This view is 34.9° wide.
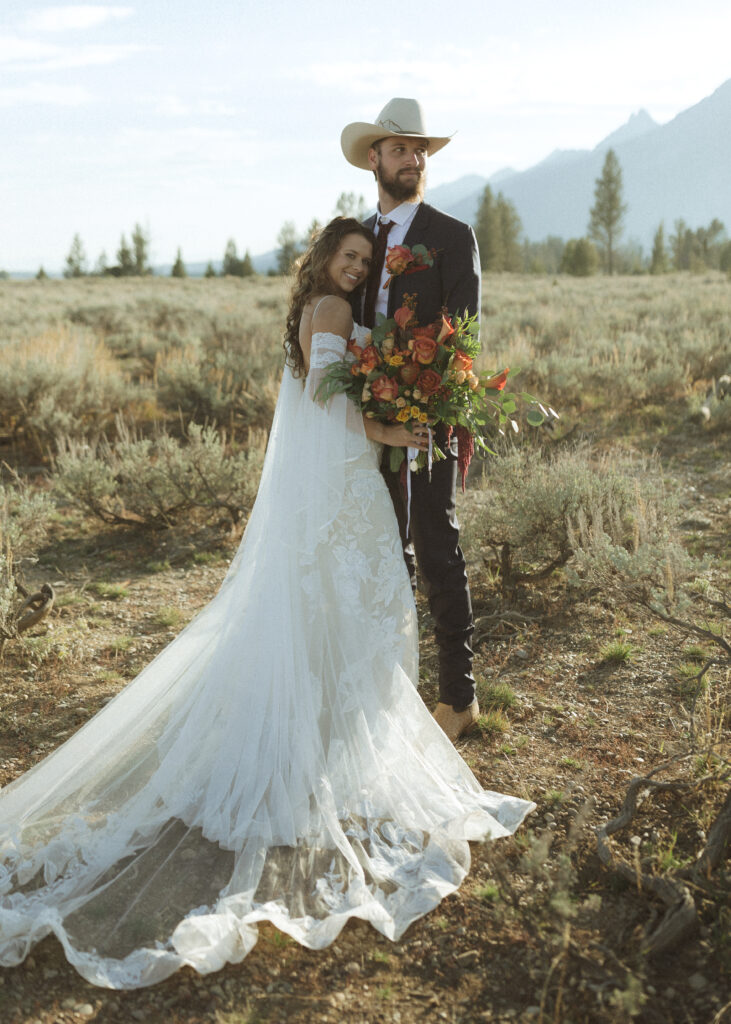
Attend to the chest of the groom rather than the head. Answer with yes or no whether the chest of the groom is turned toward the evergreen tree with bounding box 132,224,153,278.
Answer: no

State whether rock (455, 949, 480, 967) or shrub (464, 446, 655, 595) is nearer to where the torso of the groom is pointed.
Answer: the rock

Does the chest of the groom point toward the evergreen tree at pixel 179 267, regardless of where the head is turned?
no

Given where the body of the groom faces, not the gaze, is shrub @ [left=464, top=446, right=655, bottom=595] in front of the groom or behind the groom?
behind

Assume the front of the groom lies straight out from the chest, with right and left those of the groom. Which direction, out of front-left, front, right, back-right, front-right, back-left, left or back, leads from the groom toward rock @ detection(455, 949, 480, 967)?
front-left

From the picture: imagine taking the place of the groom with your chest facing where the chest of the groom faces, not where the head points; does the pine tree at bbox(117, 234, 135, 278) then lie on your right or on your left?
on your right

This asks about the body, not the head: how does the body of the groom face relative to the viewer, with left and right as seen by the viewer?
facing the viewer and to the left of the viewer

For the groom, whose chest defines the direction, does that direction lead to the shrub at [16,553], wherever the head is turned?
no

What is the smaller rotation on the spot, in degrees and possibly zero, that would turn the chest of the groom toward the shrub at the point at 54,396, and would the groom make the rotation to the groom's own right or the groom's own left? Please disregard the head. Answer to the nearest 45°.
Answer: approximately 90° to the groom's own right

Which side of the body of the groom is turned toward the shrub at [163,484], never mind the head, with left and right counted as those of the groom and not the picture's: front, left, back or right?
right

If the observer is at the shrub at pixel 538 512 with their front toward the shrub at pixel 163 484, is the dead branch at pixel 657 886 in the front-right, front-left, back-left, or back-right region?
back-left
